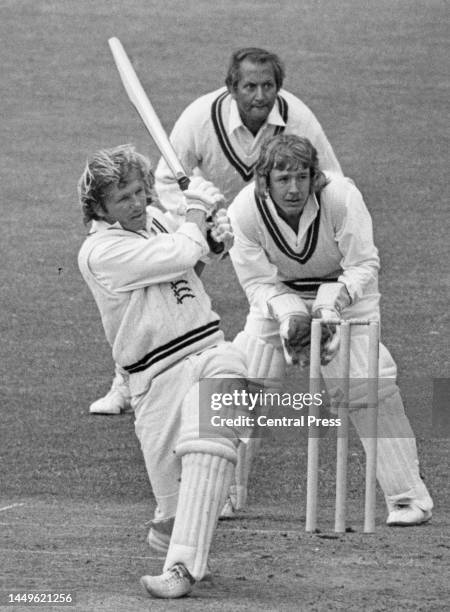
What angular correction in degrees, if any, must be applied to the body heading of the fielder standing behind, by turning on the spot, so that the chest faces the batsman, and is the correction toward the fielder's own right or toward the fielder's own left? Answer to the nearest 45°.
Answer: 0° — they already face them

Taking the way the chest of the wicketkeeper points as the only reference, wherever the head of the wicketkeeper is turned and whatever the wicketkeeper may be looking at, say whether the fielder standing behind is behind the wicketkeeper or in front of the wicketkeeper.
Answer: behind

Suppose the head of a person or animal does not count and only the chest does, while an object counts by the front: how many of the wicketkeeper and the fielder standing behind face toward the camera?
2

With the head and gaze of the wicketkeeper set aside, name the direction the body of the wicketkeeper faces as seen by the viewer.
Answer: toward the camera

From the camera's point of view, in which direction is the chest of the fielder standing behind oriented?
toward the camera

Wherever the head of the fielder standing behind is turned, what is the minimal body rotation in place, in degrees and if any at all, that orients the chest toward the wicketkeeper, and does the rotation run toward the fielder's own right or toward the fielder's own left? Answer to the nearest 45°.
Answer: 0° — they already face them

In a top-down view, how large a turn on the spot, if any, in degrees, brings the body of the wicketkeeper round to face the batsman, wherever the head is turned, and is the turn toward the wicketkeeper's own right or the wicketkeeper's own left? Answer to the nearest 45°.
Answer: approximately 45° to the wicketkeeper's own right

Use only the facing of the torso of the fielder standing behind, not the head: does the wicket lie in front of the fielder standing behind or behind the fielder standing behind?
in front
